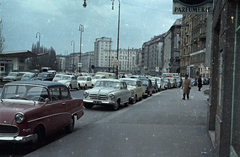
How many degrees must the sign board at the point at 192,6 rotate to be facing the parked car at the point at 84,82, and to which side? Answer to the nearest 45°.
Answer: approximately 135° to its right

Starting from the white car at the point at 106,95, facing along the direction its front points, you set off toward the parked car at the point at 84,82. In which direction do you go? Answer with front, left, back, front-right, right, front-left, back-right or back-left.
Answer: back-right

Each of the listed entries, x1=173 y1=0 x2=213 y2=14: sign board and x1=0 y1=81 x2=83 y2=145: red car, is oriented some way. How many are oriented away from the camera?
0

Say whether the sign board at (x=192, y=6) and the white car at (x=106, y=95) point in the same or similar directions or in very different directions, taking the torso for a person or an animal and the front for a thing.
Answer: same or similar directions

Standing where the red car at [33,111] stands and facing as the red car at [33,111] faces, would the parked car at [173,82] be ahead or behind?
behind

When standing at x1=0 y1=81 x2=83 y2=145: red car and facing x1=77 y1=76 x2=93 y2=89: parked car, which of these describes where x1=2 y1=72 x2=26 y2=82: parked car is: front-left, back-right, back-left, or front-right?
front-left

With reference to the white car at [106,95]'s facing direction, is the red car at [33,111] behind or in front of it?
in front

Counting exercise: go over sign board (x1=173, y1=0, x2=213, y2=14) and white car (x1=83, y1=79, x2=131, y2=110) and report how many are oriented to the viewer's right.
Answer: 0

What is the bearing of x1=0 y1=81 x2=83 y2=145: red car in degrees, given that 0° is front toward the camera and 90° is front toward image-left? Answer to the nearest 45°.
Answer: approximately 45°

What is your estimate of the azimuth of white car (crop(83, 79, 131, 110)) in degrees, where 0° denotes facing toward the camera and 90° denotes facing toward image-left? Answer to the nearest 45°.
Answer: approximately 45°

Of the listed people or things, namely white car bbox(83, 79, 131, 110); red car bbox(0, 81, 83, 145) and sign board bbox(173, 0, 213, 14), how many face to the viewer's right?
0

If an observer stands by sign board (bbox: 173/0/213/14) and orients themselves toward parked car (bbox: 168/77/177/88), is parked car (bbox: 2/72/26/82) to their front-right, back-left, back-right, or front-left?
front-left

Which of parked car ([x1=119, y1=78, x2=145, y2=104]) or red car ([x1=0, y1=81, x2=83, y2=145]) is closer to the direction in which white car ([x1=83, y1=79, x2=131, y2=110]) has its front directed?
the red car

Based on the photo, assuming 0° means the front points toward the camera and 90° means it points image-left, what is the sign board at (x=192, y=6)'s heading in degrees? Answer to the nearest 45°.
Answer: approximately 0°

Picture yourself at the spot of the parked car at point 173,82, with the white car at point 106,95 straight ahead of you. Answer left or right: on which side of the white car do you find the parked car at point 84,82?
right

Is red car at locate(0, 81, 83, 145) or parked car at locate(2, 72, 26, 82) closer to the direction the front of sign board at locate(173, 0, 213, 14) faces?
the red car
